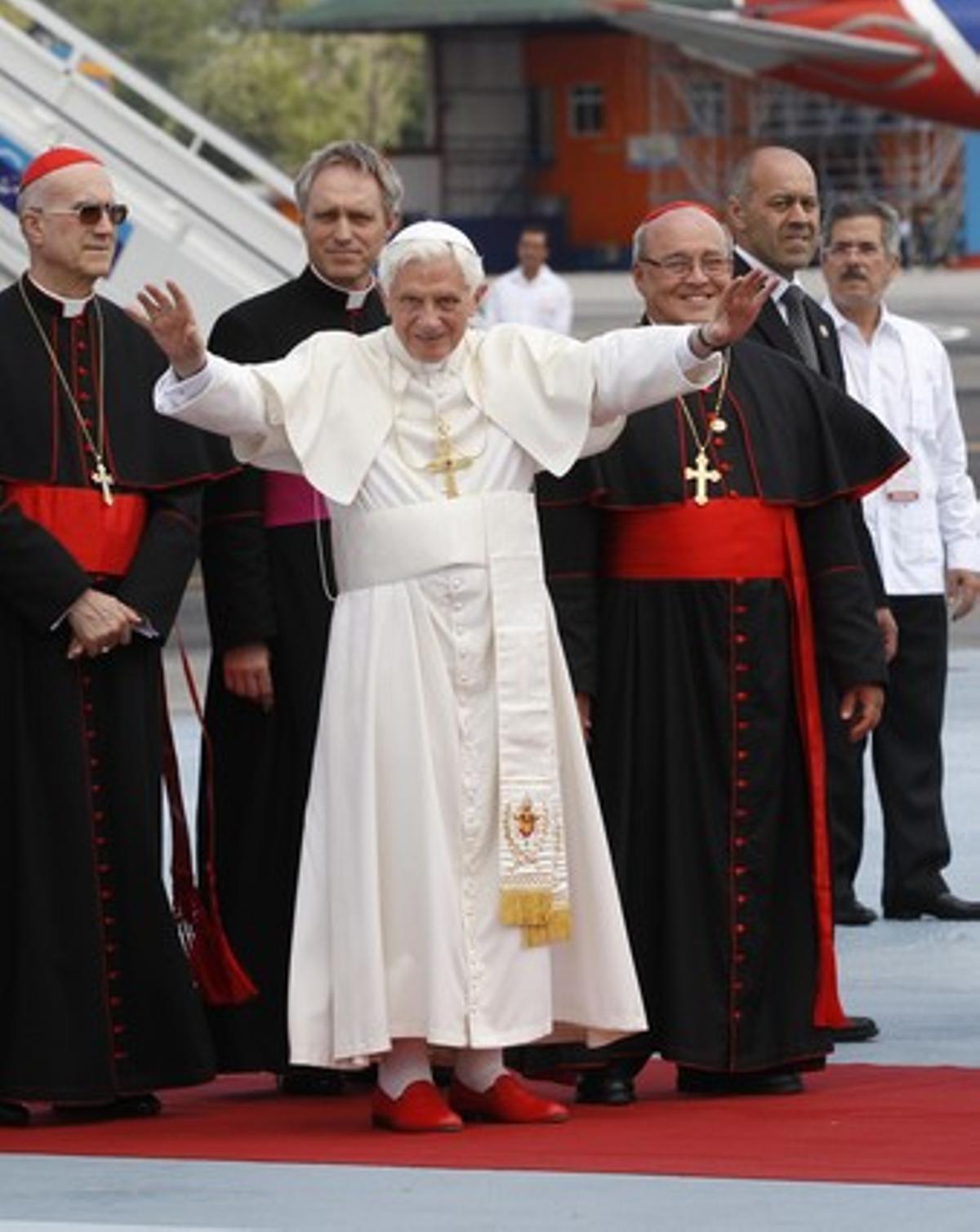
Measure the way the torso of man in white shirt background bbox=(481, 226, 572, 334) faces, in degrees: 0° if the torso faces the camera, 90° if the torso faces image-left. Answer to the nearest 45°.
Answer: approximately 0°

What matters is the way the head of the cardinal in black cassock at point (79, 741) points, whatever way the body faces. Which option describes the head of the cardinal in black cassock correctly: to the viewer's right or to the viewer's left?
to the viewer's right

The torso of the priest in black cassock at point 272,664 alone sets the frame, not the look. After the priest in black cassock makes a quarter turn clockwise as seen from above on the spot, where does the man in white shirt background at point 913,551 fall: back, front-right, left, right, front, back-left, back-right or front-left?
back

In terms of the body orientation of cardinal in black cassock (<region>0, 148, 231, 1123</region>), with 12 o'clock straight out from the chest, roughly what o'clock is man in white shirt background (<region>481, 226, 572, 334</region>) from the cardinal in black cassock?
The man in white shirt background is roughly at 8 o'clock from the cardinal in black cassock.

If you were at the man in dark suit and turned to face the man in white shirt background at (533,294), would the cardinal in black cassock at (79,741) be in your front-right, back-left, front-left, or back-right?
back-left

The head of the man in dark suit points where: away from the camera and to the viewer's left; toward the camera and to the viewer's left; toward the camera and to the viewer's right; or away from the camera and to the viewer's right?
toward the camera and to the viewer's right

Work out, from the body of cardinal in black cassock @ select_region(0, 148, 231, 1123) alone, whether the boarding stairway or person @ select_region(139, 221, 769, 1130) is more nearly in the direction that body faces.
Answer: the person

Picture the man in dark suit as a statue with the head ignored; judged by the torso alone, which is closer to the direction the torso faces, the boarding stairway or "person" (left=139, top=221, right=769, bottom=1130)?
the person

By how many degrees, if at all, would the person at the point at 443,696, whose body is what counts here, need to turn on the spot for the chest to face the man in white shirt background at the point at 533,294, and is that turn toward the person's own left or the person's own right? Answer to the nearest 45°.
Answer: approximately 180°

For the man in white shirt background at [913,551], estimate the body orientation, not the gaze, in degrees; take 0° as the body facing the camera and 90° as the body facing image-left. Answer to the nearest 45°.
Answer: approximately 0°

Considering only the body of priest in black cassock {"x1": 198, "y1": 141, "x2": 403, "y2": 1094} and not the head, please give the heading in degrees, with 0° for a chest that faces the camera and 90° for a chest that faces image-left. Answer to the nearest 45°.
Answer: approximately 315°
